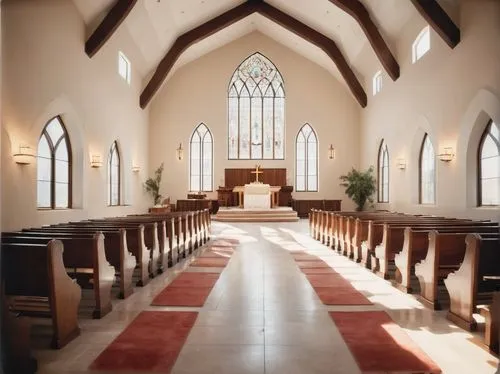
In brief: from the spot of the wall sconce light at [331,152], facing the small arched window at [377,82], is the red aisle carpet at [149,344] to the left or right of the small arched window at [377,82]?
right

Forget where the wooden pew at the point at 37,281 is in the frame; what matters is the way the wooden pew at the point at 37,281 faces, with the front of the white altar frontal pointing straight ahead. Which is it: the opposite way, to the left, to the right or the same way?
the opposite way

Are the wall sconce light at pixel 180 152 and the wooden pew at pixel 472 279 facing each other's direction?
yes

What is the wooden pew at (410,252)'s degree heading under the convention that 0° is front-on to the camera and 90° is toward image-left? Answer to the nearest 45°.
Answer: approximately 180°

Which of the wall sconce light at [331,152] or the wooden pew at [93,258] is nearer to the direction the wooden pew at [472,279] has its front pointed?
the wall sconce light

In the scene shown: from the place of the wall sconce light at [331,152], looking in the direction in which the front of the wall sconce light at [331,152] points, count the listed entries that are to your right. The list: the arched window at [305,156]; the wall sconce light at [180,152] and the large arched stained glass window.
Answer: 3

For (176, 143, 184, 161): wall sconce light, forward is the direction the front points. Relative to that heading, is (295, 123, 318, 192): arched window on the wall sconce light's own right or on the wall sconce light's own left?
on the wall sconce light's own left

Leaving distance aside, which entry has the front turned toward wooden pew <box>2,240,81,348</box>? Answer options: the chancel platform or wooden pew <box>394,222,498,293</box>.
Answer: the chancel platform

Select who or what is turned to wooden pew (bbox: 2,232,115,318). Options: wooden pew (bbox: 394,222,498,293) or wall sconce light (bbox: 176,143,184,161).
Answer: the wall sconce light

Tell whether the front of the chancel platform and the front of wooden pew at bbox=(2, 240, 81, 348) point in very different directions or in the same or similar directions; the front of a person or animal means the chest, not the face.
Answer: very different directions

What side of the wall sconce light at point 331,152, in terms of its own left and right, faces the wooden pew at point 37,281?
front

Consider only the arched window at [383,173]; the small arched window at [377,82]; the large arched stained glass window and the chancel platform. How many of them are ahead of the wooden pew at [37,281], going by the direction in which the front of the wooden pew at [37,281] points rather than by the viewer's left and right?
4

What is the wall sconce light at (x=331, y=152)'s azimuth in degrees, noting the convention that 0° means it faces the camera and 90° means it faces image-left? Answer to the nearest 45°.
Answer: approximately 0°

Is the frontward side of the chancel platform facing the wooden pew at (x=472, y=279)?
yes

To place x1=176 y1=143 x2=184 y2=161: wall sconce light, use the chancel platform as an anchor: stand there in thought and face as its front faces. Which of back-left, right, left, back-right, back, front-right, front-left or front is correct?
back-right

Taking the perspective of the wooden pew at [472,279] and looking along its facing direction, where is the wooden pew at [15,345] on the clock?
the wooden pew at [15,345] is roughly at 9 o'clock from the wooden pew at [472,279].
